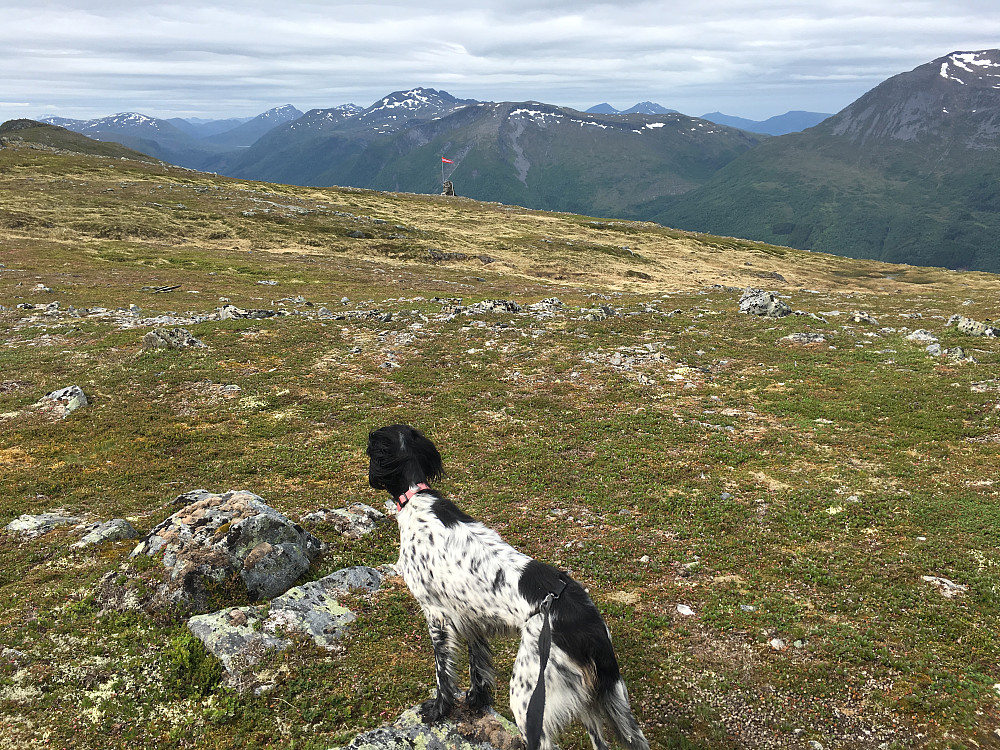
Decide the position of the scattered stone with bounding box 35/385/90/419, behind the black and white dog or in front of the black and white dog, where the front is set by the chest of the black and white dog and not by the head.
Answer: in front

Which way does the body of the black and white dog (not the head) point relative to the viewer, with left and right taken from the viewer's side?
facing away from the viewer and to the left of the viewer

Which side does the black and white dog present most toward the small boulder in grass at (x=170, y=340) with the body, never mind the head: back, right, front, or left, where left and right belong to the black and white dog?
front

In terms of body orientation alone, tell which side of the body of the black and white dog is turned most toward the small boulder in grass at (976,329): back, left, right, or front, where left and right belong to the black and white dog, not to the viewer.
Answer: right

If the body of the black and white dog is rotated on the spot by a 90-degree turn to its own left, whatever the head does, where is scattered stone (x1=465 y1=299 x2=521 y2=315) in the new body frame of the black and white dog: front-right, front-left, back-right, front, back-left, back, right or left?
back-right

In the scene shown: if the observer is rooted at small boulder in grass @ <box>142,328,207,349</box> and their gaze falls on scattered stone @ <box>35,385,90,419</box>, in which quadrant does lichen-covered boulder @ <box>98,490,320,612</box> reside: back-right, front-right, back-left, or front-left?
front-left

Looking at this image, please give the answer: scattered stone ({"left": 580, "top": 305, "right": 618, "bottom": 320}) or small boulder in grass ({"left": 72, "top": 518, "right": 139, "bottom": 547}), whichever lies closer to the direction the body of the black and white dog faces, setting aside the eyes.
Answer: the small boulder in grass

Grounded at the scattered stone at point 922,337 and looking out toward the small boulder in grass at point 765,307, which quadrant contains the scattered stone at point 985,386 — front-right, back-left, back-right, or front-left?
back-left

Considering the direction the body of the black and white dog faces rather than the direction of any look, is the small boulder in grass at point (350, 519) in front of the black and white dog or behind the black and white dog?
in front

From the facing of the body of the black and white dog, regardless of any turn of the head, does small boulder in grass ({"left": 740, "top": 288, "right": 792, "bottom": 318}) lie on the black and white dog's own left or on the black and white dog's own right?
on the black and white dog's own right
